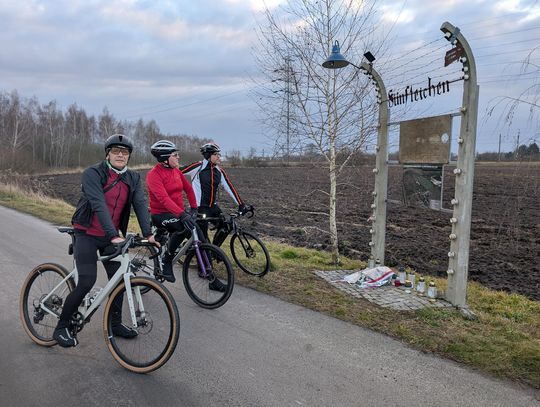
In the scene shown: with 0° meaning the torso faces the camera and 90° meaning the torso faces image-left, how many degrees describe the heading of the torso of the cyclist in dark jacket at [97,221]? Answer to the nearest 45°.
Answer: approximately 315°

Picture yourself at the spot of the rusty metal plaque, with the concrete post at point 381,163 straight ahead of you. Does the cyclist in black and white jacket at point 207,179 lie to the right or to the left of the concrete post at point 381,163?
left

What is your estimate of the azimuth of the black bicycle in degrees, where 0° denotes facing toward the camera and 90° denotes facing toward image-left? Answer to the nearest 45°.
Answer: approximately 315°

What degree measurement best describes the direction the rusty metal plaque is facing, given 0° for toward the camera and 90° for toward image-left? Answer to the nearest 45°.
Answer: approximately 45°

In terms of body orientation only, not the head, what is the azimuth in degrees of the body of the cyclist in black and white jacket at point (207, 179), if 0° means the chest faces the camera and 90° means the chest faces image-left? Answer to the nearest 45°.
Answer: approximately 315°

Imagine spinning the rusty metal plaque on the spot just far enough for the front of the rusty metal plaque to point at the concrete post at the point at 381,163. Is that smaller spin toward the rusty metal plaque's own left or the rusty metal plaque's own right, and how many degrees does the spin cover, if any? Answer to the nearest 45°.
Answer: approximately 90° to the rusty metal plaque's own right
